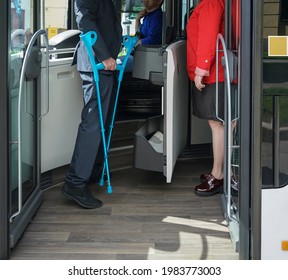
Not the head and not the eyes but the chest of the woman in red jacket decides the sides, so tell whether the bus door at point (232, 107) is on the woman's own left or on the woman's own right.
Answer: on the woman's own left

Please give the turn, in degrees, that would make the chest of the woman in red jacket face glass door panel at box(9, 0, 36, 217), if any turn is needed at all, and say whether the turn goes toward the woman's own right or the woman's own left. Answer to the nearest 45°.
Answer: approximately 45° to the woman's own left

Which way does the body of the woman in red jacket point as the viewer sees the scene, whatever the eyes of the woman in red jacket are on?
to the viewer's left

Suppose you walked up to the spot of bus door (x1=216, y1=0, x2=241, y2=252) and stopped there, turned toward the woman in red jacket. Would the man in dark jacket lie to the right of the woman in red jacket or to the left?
left
